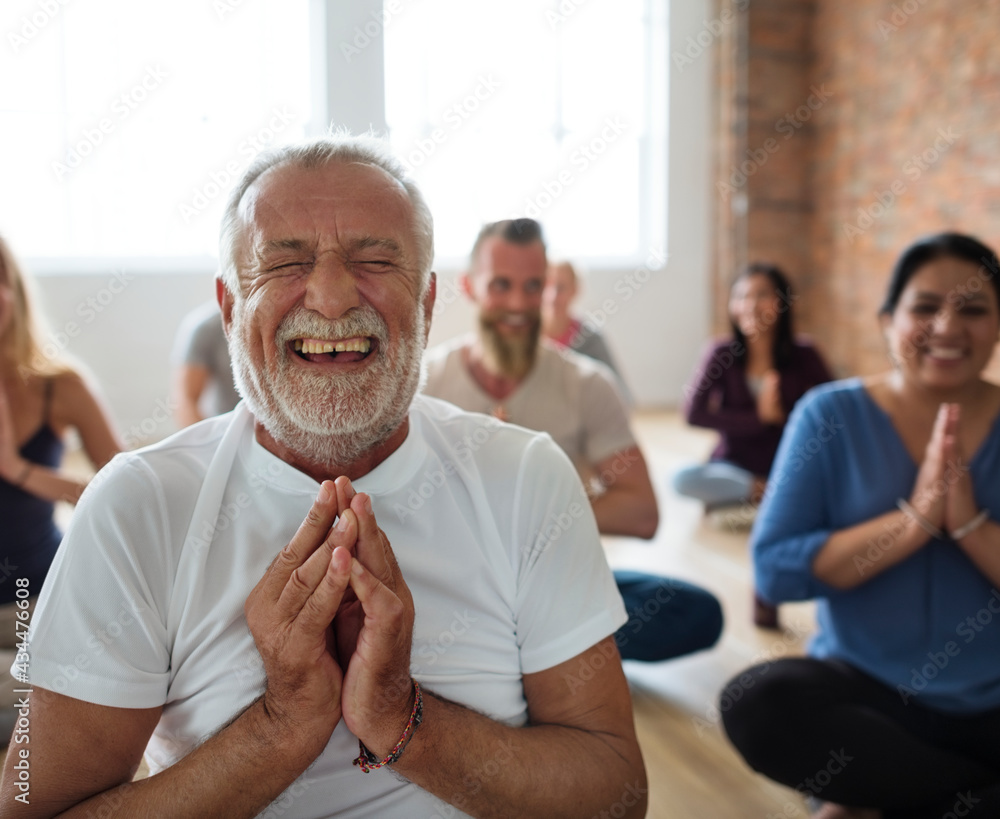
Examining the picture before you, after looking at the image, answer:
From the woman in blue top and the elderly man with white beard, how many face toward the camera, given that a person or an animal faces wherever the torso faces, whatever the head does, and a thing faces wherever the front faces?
2

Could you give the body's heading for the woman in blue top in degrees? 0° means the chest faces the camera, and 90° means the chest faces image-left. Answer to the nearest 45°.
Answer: approximately 0°

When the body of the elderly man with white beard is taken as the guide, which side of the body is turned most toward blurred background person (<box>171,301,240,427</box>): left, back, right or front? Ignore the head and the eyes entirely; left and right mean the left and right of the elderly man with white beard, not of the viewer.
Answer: back

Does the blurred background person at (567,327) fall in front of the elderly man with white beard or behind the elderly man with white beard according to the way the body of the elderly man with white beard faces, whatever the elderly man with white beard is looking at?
behind

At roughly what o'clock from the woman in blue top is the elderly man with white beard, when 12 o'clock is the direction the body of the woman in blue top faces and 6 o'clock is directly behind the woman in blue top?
The elderly man with white beard is roughly at 1 o'clock from the woman in blue top.
